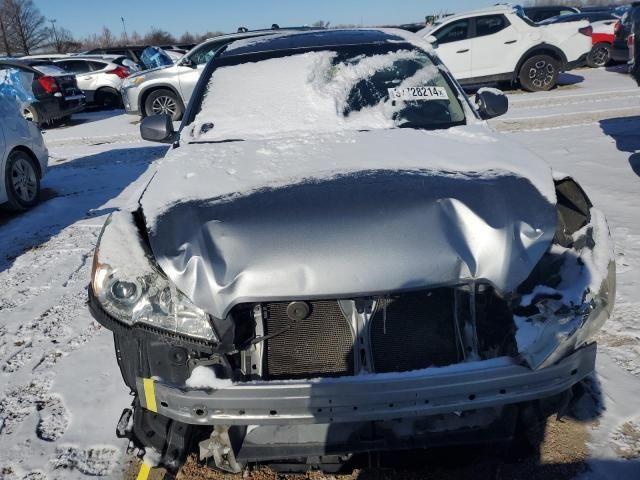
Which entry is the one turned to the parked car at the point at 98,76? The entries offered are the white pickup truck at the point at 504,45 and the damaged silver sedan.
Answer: the white pickup truck

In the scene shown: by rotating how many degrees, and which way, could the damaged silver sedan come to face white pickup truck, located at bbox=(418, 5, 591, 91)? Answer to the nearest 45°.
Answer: approximately 180°

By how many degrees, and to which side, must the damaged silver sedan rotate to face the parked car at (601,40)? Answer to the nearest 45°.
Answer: approximately 135° to its left

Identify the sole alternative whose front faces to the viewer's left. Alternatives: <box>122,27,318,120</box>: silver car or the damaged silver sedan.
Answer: the silver car

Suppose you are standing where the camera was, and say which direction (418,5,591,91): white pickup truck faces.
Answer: facing to the left of the viewer

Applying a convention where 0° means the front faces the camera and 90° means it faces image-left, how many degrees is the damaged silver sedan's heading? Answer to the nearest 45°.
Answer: approximately 0°
